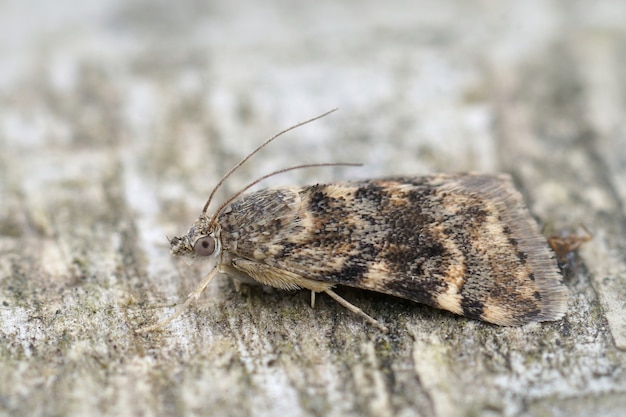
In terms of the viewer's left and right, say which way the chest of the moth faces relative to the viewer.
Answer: facing to the left of the viewer
